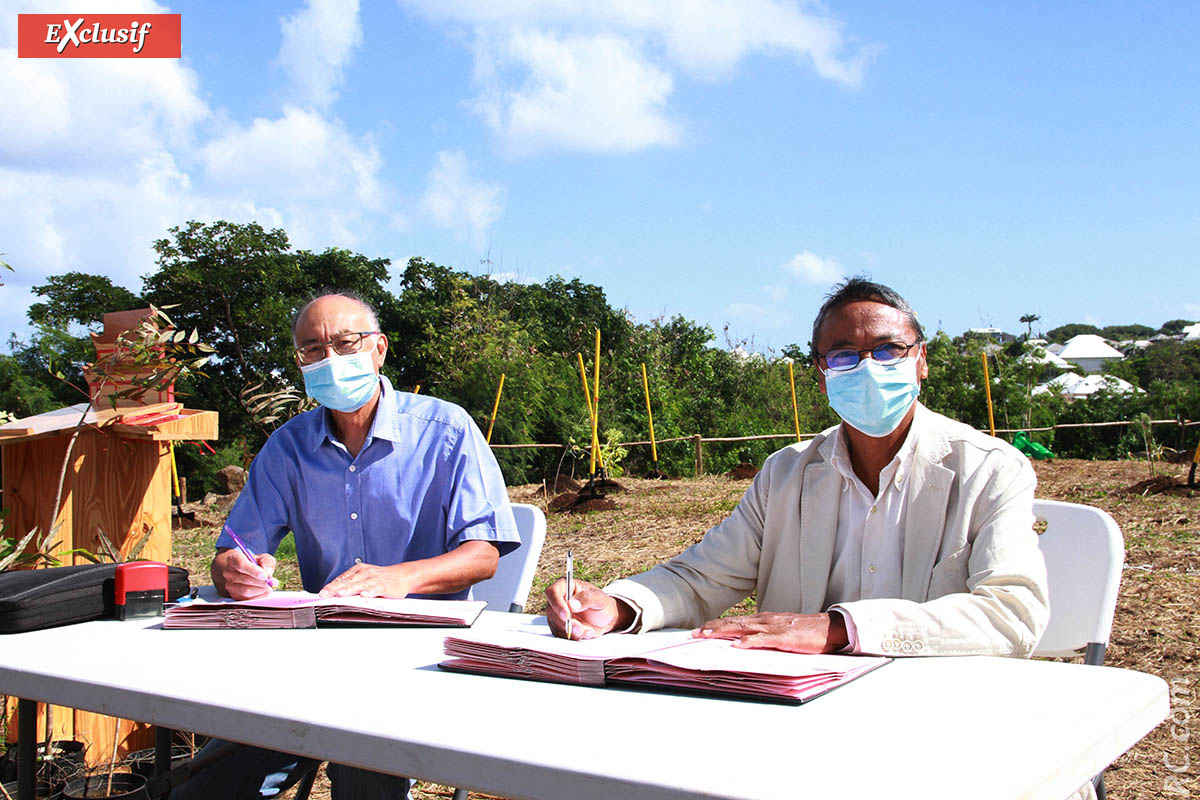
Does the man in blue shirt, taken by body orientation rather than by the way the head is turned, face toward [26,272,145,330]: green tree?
no

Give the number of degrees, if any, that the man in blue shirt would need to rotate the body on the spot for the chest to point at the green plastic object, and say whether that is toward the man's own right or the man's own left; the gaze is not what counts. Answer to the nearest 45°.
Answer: approximately 135° to the man's own left

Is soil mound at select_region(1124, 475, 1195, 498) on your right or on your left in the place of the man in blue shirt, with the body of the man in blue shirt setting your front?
on your left

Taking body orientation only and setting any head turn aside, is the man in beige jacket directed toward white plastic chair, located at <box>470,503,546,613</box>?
no

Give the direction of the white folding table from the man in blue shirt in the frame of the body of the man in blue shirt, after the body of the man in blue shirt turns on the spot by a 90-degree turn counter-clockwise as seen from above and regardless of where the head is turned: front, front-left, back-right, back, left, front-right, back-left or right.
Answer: right

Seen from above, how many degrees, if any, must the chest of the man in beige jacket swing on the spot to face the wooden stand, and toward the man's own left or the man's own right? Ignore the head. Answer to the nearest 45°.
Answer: approximately 45° to the man's own right

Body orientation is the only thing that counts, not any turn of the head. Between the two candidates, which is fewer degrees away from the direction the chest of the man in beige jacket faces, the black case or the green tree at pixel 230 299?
the black case

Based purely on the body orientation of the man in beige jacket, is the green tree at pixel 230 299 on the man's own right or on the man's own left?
on the man's own right

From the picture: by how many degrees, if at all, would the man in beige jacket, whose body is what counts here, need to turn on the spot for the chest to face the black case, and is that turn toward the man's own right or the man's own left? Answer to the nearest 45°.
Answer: approximately 45° to the man's own right

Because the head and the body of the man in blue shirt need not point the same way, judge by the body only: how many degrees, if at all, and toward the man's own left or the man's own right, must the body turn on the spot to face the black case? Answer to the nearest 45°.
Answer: approximately 45° to the man's own right

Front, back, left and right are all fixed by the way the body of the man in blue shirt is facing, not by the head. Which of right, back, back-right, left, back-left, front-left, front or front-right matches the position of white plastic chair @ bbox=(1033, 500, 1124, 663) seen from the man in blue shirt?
front-left

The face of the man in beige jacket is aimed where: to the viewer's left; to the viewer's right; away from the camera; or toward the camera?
toward the camera

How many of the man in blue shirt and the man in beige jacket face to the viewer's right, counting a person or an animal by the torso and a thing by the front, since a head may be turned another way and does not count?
0

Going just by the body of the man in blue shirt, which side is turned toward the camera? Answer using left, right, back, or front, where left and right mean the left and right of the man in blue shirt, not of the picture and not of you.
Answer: front

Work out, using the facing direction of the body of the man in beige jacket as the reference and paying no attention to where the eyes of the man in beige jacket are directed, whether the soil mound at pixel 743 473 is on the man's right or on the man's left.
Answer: on the man's right

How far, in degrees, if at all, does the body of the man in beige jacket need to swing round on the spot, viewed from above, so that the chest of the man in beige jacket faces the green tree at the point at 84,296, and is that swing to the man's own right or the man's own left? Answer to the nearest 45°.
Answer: approximately 90° to the man's own right

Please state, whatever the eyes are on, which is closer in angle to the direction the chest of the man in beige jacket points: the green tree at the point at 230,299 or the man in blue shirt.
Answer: the man in blue shirt
